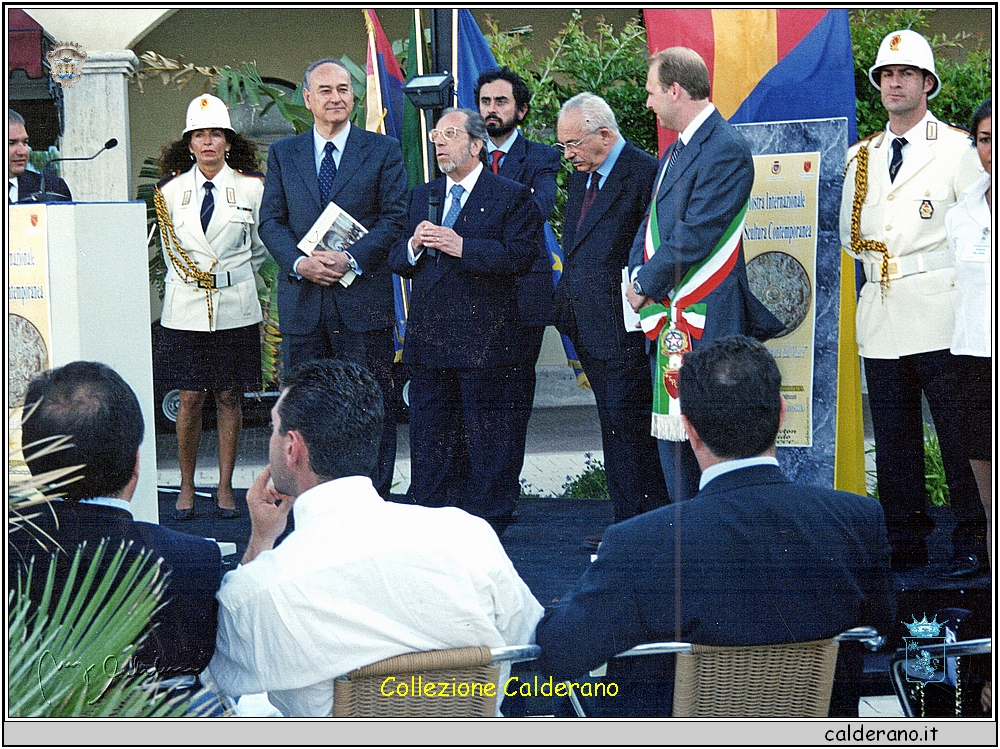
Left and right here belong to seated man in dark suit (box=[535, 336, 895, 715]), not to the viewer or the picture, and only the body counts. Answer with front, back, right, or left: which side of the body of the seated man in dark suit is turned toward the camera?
back

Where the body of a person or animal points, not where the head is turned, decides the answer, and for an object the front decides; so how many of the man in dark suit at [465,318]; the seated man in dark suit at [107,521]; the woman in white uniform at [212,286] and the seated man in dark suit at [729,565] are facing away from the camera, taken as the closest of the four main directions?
2

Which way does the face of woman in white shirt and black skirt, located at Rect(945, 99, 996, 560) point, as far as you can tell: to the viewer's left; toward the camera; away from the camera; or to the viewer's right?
toward the camera

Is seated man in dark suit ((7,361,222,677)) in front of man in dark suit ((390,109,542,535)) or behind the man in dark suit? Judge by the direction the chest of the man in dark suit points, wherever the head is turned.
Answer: in front

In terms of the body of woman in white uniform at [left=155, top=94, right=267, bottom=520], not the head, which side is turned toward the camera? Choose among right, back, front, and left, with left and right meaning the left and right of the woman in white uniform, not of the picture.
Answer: front

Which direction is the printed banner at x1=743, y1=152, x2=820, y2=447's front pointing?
toward the camera

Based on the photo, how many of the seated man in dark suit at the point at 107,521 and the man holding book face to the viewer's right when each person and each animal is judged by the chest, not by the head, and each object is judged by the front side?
0

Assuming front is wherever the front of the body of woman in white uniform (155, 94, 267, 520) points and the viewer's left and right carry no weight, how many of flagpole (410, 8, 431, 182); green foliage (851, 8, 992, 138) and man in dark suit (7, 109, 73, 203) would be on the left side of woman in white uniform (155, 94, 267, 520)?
2

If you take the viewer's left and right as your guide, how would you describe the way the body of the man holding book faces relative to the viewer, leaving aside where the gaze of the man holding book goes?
facing the viewer

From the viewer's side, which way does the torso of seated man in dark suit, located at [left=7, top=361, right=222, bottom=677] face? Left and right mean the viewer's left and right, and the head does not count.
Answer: facing away from the viewer

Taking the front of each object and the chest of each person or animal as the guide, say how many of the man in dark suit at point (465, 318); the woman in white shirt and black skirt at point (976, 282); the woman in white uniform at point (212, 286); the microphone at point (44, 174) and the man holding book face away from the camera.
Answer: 0

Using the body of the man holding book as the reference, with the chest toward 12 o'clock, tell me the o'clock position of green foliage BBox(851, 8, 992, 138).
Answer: The green foliage is roughly at 9 o'clock from the man holding book.

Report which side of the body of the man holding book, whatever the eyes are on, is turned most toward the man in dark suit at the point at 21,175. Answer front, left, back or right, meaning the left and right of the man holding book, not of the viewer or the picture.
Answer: right

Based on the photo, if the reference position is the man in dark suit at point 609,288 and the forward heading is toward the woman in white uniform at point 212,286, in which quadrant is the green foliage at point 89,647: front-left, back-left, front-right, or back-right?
front-left

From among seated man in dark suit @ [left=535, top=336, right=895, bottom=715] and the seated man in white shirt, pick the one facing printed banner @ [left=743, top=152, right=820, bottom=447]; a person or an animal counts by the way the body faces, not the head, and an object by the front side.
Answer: the seated man in dark suit

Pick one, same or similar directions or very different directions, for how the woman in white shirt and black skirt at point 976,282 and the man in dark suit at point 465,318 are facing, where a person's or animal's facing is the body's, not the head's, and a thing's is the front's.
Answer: same or similar directions

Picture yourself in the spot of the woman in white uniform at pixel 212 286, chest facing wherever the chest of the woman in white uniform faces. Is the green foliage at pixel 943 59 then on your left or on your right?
on your left
